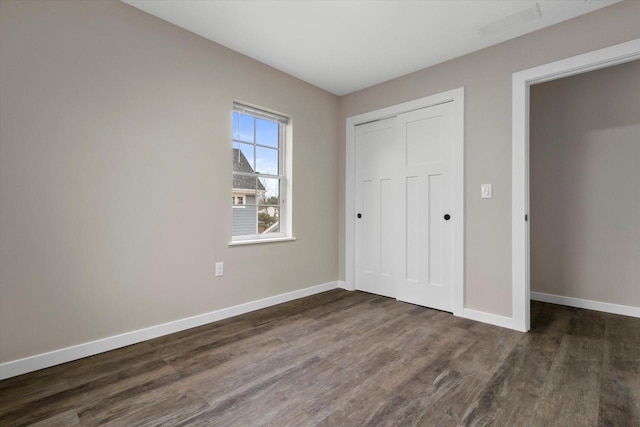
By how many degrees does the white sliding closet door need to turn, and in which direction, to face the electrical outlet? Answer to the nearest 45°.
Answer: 0° — it already faces it

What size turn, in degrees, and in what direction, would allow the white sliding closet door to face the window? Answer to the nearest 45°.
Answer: approximately 45° to its right

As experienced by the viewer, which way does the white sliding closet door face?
facing the viewer and to the left of the viewer
